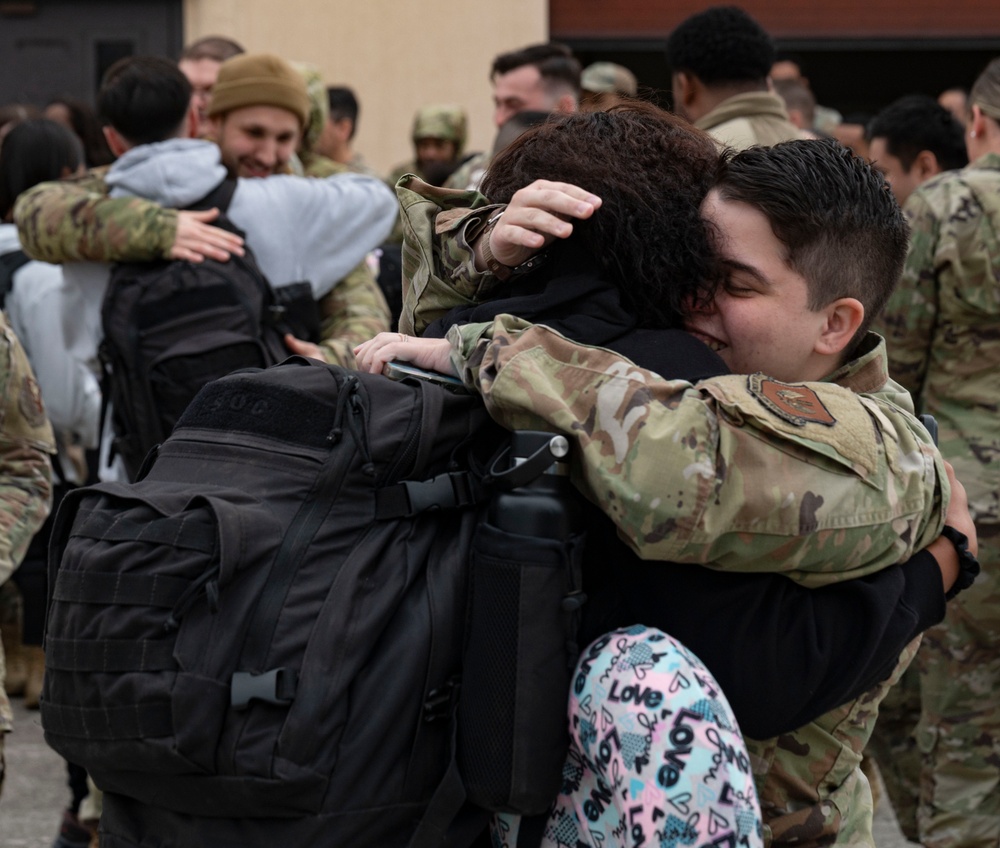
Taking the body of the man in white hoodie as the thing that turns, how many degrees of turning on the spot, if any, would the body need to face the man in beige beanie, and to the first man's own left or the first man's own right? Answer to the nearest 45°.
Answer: approximately 45° to the first man's own right

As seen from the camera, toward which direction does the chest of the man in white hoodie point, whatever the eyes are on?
away from the camera

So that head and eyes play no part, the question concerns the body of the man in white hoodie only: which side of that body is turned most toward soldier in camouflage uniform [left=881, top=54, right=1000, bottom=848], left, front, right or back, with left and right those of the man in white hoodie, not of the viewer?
right
